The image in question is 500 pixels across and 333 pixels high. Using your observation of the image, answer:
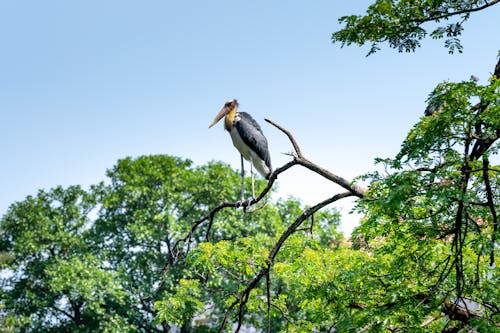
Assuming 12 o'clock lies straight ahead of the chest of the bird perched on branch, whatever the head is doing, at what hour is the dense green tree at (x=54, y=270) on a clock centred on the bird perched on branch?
The dense green tree is roughly at 2 o'clock from the bird perched on branch.

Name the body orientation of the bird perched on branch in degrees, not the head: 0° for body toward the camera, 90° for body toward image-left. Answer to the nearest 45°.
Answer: approximately 90°
